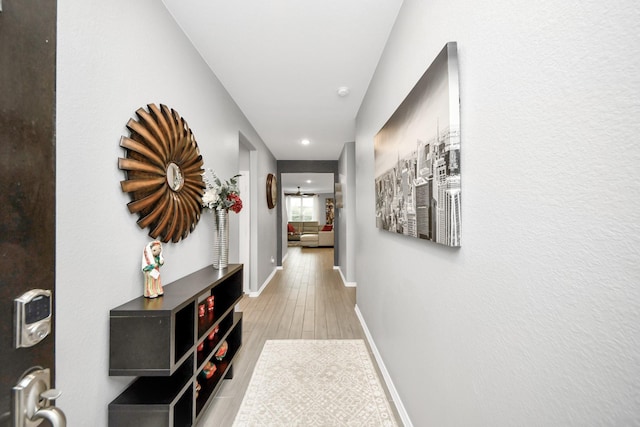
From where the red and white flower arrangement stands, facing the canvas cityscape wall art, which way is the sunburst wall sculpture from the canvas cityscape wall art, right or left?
right

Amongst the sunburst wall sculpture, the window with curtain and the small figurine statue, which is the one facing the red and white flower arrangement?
the window with curtain

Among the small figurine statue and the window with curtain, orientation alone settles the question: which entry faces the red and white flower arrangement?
the window with curtain

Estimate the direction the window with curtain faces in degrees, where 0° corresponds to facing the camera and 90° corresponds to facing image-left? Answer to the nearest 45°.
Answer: approximately 0°

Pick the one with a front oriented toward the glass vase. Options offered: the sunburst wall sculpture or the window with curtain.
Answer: the window with curtain

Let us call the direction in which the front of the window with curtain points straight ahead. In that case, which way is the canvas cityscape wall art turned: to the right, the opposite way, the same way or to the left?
to the right
